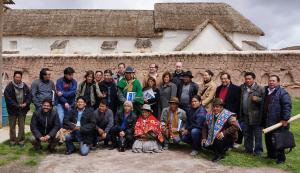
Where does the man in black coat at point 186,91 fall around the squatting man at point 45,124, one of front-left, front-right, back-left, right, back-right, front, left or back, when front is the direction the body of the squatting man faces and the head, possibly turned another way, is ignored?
left

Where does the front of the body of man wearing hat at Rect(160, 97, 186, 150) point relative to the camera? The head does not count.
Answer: toward the camera

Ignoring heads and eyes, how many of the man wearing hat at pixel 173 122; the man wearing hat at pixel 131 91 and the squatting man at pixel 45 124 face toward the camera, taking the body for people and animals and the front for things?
3

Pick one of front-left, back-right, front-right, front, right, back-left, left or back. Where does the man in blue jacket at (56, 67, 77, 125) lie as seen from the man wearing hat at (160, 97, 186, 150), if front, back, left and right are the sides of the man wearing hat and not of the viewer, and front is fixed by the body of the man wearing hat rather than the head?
right

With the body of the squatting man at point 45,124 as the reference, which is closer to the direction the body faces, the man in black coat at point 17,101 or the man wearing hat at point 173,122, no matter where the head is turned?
the man wearing hat

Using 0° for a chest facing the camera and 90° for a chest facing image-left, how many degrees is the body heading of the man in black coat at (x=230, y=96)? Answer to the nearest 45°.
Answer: approximately 45°

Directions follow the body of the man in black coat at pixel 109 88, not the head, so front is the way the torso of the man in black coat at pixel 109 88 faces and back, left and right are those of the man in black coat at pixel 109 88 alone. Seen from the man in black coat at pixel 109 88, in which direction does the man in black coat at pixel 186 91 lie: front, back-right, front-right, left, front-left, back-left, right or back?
left

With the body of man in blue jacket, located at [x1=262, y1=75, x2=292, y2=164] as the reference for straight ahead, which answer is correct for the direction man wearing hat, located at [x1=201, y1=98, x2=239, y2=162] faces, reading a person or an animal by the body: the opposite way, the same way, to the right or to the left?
the same way

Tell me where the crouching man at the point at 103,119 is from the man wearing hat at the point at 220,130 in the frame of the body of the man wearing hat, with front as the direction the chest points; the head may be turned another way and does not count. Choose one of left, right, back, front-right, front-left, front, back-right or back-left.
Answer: front-right

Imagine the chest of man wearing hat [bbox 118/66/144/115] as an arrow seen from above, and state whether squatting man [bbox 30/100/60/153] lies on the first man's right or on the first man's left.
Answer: on the first man's right

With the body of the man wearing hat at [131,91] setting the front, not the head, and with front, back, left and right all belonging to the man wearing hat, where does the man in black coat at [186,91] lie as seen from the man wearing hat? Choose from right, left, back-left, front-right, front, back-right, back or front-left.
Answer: left

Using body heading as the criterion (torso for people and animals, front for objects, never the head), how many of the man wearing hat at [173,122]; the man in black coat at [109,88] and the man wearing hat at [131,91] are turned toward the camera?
3

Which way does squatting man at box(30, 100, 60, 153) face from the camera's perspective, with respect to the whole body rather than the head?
toward the camera

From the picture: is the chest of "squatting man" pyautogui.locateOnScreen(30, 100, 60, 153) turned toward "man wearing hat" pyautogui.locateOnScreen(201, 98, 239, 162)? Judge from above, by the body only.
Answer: no

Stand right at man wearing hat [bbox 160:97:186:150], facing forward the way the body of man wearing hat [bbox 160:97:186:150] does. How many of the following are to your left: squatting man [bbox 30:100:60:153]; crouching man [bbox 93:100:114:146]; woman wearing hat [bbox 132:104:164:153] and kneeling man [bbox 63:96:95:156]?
0

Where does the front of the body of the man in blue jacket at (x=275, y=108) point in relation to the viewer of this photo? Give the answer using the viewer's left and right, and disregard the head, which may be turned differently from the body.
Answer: facing the viewer and to the left of the viewer

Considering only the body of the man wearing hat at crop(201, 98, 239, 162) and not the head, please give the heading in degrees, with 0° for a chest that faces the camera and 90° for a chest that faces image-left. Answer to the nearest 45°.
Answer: approximately 45°

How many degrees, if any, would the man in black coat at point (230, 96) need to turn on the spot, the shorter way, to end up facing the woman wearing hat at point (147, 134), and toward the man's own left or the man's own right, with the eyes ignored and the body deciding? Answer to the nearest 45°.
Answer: approximately 45° to the man's own right

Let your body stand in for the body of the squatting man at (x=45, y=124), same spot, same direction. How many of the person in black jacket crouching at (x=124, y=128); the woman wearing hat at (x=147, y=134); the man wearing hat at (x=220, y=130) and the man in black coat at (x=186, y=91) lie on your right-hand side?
0

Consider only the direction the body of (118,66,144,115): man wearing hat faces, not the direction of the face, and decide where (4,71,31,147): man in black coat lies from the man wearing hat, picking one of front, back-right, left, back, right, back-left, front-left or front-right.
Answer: right
